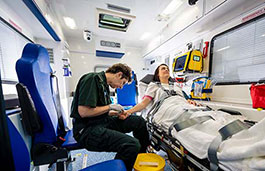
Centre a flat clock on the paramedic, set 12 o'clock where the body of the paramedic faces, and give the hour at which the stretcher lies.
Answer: The stretcher is roughly at 1 o'clock from the paramedic.

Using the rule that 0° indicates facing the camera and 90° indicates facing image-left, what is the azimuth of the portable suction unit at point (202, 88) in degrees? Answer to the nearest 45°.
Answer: approximately 45°

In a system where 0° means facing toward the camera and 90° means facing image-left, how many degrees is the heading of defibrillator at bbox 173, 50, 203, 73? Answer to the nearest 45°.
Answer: approximately 45°

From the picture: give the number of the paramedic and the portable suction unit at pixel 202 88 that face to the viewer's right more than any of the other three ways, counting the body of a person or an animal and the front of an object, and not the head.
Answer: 1

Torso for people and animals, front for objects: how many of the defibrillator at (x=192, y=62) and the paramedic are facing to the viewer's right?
1

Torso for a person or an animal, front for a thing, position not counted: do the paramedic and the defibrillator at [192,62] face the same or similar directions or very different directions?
very different directions

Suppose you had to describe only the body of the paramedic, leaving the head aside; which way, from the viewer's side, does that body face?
to the viewer's right

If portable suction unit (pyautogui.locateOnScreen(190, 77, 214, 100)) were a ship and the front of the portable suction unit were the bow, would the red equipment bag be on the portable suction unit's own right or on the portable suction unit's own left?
on the portable suction unit's own left

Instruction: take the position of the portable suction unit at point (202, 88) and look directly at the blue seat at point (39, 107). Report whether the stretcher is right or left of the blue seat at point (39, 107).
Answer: left

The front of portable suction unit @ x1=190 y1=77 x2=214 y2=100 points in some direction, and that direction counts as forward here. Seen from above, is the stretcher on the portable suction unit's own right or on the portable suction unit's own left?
on the portable suction unit's own left
